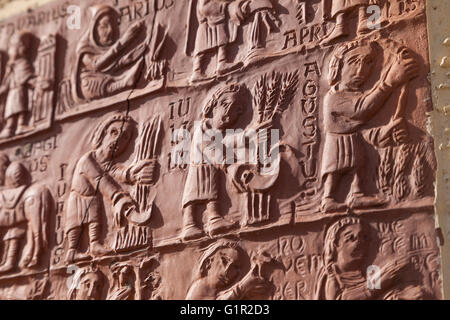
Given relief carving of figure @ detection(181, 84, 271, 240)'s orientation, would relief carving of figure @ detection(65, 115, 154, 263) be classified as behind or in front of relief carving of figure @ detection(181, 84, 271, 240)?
behind

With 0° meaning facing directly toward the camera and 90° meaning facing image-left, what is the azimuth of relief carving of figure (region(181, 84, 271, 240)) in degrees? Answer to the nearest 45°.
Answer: approximately 315°

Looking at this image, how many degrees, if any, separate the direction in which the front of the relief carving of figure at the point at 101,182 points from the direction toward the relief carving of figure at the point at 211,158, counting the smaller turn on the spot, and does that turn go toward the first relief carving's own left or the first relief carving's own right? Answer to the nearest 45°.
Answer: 0° — it already faces it

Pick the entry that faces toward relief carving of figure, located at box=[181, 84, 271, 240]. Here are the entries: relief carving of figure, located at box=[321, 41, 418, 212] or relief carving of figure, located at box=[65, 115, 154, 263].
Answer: relief carving of figure, located at box=[65, 115, 154, 263]

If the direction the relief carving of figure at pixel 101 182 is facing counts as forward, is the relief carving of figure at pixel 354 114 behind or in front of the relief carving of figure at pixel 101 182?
in front

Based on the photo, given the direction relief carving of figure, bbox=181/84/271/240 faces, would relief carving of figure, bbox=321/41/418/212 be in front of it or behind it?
in front

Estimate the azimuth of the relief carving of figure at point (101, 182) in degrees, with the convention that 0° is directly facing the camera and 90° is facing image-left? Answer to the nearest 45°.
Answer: approximately 315°
